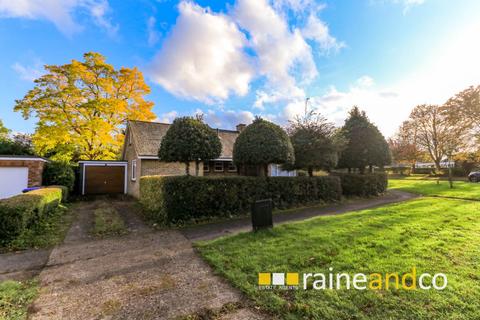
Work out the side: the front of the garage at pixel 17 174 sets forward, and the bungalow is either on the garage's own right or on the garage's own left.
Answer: on the garage's own left

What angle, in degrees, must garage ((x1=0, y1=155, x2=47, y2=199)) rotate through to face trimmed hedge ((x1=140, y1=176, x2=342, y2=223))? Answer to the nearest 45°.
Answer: approximately 45° to its left

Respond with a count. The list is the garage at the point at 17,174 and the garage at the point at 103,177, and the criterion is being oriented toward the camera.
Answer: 2

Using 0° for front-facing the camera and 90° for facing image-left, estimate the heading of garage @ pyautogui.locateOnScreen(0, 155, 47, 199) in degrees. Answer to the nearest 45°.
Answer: approximately 0°

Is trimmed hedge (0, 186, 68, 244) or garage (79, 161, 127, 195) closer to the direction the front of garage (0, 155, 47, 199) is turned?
the trimmed hedge

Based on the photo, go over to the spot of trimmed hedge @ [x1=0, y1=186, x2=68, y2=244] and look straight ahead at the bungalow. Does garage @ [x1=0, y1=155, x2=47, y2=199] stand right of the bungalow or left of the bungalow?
left

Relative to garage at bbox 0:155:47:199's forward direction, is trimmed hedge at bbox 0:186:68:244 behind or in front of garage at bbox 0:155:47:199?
in front

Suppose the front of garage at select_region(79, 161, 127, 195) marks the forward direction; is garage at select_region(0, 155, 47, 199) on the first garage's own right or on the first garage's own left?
on the first garage's own right

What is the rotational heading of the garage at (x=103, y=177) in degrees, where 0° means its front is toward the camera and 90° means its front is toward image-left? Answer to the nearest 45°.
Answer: approximately 0°
